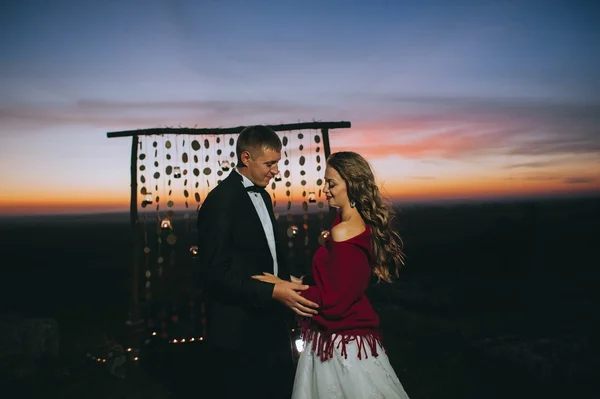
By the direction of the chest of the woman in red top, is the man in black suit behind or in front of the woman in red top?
in front

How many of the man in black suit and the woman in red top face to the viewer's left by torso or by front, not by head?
1

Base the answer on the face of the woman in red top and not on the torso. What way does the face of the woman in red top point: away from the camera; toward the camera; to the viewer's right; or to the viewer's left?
to the viewer's left

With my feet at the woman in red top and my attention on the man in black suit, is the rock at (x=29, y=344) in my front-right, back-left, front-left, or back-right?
front-right

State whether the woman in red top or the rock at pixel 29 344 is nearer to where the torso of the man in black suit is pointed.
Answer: the woman in red top

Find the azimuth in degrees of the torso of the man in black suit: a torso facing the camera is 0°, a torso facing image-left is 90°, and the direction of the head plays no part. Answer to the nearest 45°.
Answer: approximately 315°

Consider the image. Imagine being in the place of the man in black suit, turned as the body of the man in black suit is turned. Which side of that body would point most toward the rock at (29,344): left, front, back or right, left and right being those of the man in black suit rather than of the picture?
back

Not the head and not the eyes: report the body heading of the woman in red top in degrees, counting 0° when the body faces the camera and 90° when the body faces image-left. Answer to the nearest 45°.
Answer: approximately 90°

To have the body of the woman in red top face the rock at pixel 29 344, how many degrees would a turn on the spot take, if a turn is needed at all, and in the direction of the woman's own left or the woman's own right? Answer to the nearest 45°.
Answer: approximately 45° to the woman's own right

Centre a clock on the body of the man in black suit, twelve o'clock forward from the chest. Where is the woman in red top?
The woman in red top is roughly at 11 o'clock from the man in black suit.
